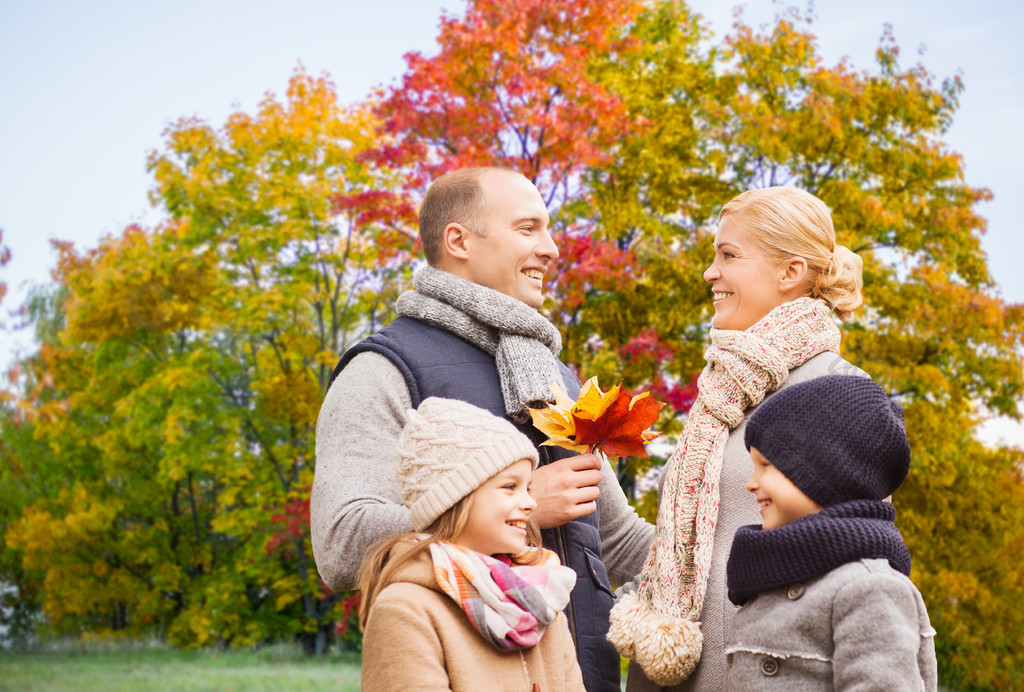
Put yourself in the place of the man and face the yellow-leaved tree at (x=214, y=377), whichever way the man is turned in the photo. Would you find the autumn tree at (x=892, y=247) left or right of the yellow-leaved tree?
right

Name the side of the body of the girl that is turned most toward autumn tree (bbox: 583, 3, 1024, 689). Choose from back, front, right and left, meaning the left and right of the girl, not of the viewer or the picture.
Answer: left

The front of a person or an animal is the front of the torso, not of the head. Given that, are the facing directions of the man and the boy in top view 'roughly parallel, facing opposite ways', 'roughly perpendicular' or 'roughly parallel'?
roughly perpendicular

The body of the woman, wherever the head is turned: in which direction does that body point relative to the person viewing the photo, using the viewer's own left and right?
facing to the left of the viewer

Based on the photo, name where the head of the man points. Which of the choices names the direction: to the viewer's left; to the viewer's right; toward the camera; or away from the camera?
to the viewer's right

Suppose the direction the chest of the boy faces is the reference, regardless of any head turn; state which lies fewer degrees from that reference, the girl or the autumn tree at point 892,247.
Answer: the girl
